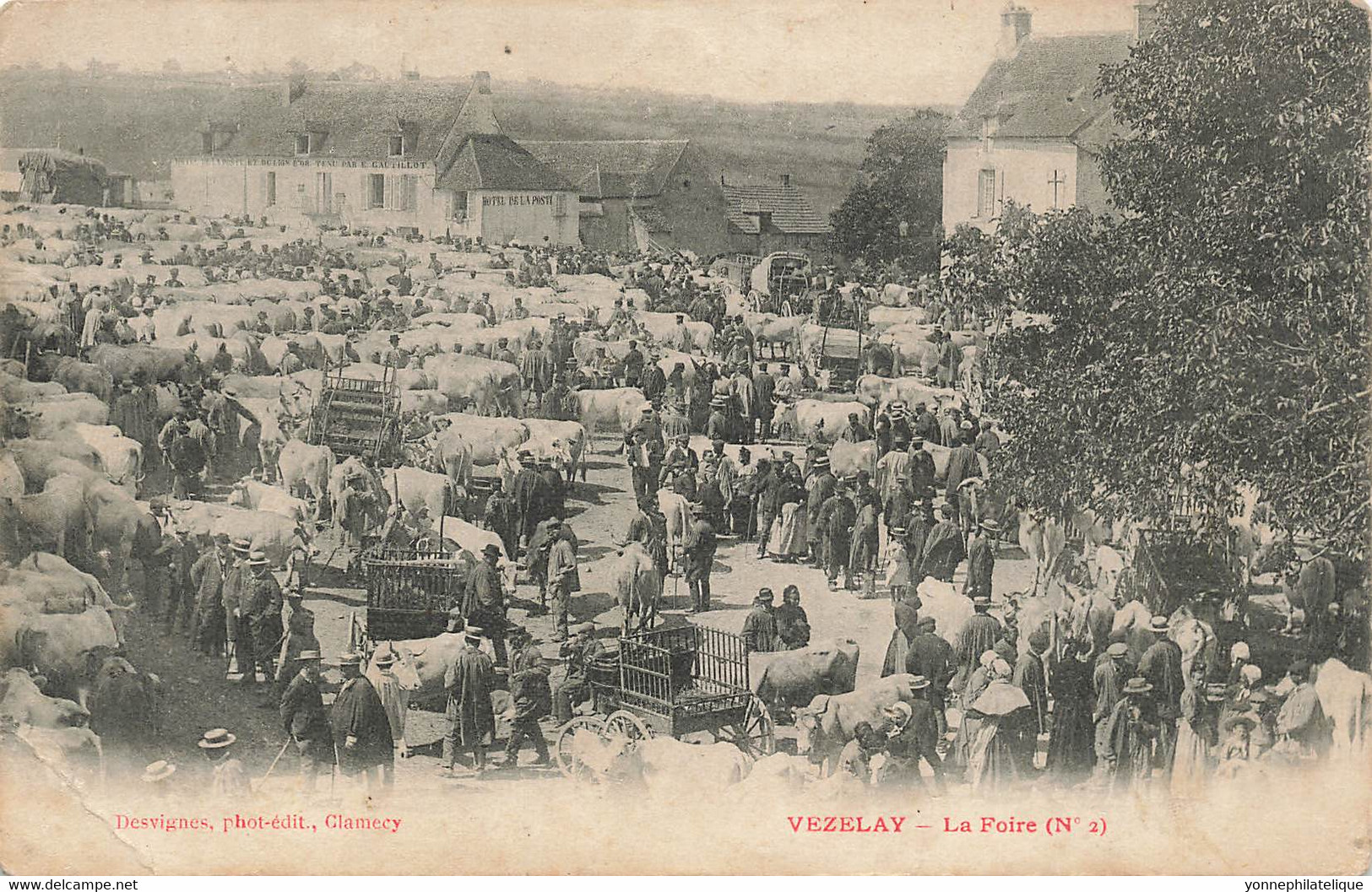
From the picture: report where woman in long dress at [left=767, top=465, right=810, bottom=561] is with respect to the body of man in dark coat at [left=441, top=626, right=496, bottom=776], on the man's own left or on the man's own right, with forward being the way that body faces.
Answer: on the man's own right

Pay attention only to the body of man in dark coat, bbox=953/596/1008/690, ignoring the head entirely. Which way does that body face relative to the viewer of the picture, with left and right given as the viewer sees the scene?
facing away from the viewer

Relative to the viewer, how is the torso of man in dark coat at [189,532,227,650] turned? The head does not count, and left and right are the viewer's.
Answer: facing to the right of the viewer

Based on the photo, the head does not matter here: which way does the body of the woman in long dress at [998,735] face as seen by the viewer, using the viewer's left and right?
facing away from the viewer

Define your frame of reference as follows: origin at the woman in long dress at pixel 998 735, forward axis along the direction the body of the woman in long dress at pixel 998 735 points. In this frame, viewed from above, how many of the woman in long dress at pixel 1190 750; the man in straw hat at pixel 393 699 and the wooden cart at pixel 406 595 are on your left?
2

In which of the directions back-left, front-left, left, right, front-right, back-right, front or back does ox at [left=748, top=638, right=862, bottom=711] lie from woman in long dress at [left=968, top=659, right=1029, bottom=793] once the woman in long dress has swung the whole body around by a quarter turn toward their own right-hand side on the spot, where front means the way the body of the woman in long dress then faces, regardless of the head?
back

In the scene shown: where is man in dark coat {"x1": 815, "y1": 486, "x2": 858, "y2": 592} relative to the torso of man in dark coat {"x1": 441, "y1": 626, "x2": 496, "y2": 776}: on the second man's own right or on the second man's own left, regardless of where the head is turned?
on the second man's own right

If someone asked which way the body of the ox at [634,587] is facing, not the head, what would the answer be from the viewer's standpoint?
away from the camera

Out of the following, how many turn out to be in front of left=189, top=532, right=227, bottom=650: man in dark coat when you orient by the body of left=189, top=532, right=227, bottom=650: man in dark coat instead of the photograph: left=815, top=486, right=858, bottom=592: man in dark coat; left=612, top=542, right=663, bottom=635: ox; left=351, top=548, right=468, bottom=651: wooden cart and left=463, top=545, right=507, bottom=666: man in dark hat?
4

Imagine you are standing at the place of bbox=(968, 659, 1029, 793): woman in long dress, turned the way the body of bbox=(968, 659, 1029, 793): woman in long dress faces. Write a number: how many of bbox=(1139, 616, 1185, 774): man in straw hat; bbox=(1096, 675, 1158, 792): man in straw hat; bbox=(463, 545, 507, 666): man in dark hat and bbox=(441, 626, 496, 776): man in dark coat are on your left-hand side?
2
